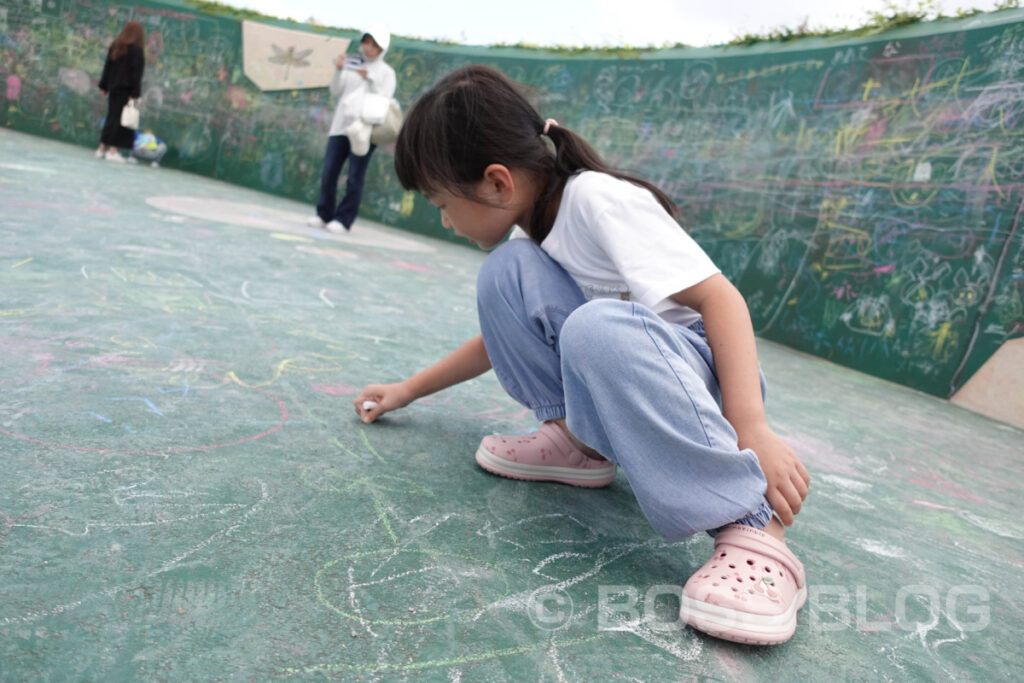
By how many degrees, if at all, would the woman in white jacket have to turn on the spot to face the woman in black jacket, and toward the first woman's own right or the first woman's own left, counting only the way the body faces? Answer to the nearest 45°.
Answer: approximately 90° to the first woman's own right

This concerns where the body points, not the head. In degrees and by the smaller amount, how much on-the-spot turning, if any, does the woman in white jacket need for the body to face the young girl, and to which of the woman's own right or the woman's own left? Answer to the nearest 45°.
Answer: approximately 45° to the woman's own left

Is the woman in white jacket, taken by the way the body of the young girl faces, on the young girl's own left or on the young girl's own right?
on the young girl's own right

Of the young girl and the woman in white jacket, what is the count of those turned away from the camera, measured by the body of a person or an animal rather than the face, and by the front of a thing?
0

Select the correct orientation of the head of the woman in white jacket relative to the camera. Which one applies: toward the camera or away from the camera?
toward the camera

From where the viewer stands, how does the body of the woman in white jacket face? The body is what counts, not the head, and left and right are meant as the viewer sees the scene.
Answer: facing the viewer and to the left of the viewer

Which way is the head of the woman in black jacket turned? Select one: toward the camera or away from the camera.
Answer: away from the camera

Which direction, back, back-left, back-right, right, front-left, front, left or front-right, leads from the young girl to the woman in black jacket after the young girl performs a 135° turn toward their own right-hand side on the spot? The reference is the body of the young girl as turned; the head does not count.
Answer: front-left
